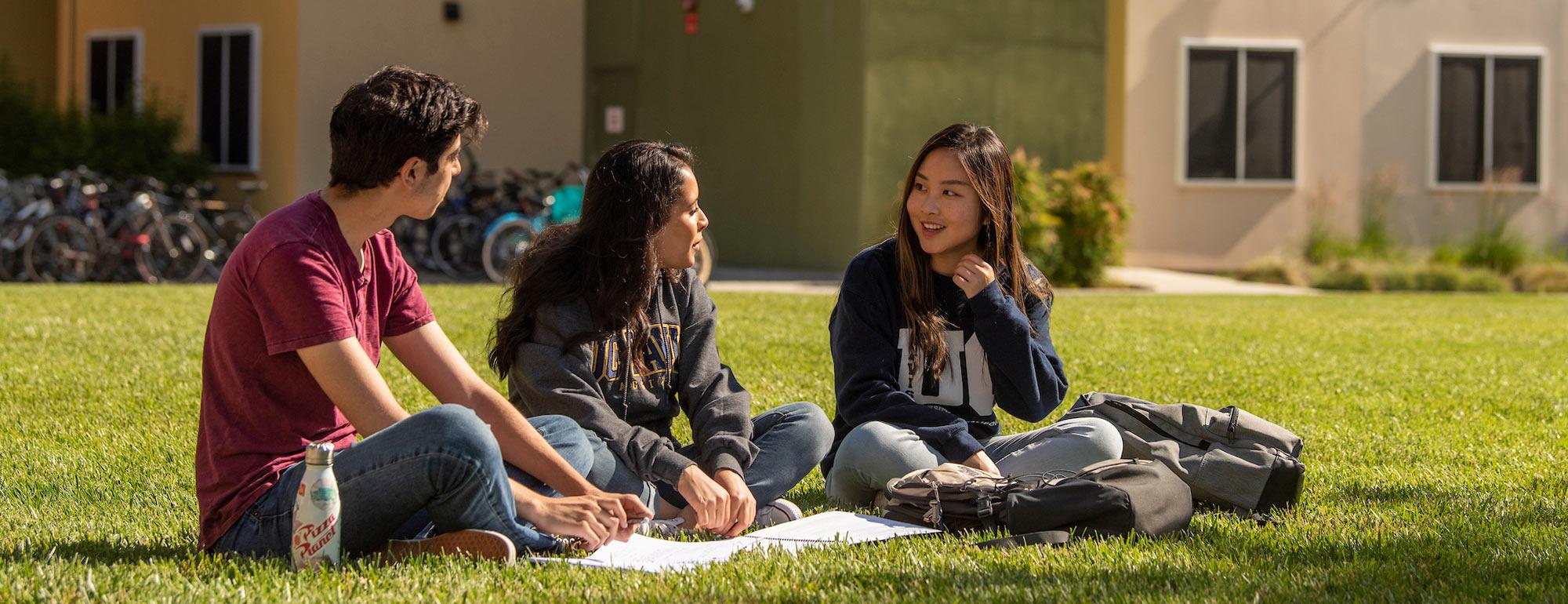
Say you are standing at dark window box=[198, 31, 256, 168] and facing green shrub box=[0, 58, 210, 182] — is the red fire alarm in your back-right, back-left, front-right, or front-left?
back-left

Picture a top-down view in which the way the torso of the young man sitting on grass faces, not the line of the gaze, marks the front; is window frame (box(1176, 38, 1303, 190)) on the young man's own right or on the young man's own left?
on the young man's own left

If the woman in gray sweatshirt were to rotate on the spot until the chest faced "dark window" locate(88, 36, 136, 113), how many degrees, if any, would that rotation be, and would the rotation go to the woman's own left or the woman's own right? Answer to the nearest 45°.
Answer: approximately 135° to the woman's own left

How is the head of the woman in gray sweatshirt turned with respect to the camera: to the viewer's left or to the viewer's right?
to the viewer's right

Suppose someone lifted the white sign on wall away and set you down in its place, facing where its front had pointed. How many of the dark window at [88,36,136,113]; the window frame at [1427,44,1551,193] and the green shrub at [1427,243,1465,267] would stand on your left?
2

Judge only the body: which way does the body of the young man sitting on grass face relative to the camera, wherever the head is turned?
to the viewer's right

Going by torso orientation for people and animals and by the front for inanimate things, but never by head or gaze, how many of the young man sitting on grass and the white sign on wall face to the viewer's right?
1

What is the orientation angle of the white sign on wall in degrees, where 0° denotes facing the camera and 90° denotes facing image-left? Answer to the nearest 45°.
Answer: approximately 0°

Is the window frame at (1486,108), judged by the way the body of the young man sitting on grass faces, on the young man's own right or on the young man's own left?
on the young man's own left

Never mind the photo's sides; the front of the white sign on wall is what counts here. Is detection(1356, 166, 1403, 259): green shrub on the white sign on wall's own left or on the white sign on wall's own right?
on the white sign on wall's own left

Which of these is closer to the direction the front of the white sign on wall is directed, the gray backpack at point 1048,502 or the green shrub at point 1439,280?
the gray backpack
